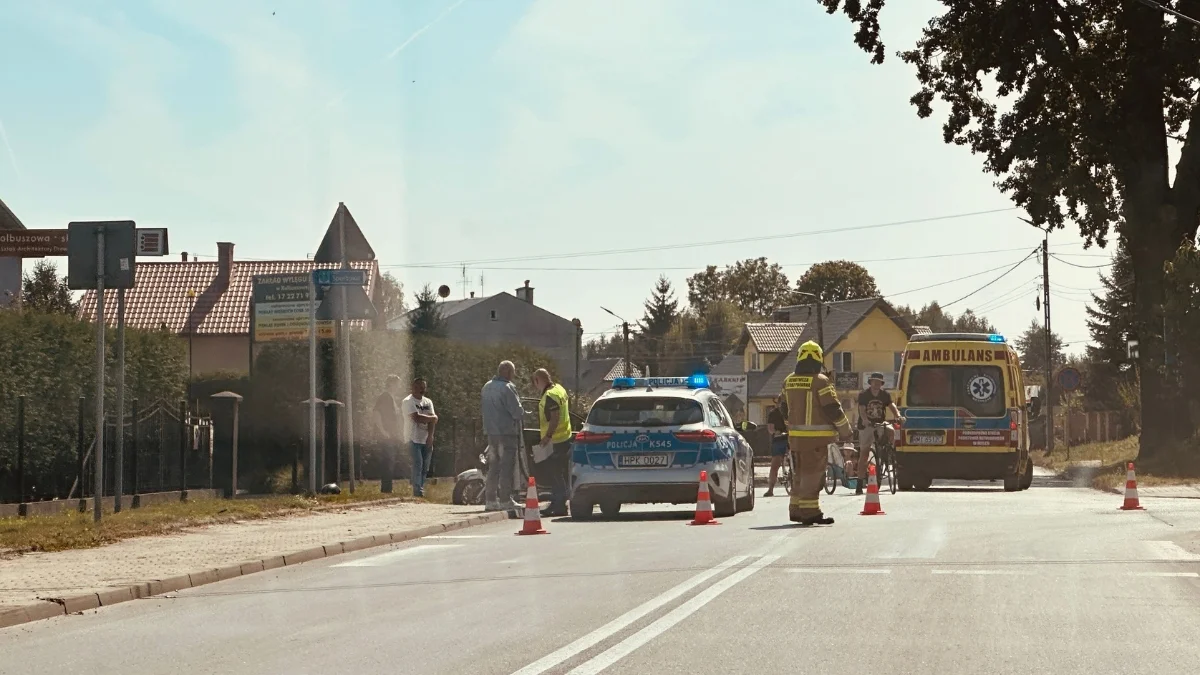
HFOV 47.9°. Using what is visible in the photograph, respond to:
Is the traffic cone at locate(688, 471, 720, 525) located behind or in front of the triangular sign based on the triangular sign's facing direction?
behind

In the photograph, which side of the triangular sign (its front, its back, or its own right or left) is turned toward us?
back

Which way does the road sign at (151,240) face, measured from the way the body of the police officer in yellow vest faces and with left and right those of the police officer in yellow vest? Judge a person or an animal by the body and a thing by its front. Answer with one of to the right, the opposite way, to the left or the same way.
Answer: to the left

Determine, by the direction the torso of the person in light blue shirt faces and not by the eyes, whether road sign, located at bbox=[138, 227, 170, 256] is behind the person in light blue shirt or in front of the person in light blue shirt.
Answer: behind

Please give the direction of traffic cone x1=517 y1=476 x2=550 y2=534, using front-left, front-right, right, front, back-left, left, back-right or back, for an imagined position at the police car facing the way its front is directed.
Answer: back-left

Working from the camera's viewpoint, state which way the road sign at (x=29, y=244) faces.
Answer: facing the viewer

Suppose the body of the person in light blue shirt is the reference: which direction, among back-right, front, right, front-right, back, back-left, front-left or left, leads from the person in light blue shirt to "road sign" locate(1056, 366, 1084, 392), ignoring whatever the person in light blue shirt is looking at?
front

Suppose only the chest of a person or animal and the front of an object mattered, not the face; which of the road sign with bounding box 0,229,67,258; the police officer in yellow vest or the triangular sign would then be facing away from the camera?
the triangular sign

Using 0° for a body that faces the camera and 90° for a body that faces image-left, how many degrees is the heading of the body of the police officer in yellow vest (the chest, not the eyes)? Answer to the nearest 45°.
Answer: approximately 90°

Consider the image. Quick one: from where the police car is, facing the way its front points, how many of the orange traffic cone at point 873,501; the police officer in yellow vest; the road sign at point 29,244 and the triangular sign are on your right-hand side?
1

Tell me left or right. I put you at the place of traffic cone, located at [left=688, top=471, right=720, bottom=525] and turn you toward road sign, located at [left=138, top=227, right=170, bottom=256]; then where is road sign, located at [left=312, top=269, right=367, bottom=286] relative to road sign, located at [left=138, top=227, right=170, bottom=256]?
right

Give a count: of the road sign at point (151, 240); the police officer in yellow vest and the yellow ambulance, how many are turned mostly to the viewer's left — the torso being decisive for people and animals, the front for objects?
1
